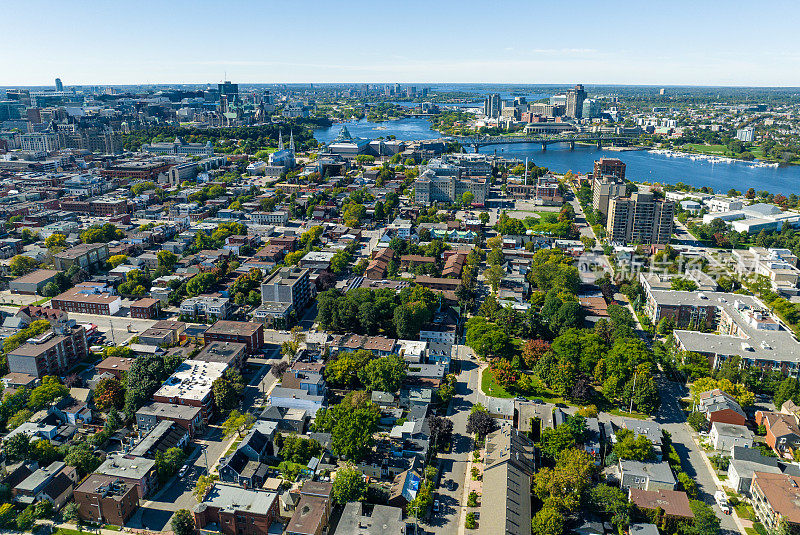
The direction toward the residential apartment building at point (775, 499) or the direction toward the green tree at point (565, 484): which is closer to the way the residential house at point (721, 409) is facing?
the green tree

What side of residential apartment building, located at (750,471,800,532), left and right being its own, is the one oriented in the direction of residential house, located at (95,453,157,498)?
front

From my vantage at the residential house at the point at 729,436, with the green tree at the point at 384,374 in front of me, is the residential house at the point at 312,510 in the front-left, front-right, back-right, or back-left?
front-left

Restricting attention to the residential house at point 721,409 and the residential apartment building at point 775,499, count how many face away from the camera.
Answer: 0

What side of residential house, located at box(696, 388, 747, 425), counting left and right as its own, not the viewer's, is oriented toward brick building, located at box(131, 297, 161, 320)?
front

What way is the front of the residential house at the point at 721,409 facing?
to the viewer's left

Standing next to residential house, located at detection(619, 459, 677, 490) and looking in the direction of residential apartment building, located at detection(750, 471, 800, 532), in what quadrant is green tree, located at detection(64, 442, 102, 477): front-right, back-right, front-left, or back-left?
back-right

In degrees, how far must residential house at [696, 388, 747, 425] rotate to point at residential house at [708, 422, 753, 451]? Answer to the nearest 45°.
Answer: approximately 90° to its left

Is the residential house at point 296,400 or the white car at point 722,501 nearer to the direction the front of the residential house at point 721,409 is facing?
the residential house

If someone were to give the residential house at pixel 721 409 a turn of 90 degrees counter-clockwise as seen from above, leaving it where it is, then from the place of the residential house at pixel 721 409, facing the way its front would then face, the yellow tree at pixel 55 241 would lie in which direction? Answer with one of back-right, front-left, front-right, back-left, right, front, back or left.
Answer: right

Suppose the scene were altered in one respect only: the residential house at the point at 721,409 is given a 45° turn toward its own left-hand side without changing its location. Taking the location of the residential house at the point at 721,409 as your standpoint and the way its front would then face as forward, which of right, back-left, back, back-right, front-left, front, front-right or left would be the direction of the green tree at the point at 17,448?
front

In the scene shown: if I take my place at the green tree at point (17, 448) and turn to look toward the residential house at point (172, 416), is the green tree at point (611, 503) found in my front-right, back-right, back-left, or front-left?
front-right

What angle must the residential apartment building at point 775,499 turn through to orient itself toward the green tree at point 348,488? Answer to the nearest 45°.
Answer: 0° — it already faces it

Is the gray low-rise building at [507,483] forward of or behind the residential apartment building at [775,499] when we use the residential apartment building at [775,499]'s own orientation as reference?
forward

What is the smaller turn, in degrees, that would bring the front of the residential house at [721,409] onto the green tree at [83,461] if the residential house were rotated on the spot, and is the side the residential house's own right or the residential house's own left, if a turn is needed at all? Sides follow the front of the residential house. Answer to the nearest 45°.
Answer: approximately 45° to the residential house's own left

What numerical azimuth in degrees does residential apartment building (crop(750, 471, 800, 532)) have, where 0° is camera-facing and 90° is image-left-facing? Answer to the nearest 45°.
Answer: approximately 45°
